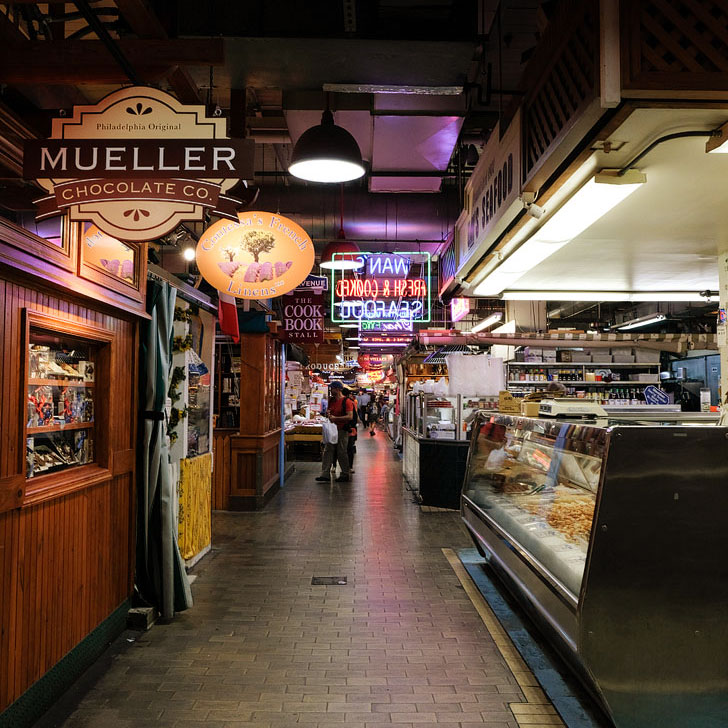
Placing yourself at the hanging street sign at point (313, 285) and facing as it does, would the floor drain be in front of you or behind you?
in front

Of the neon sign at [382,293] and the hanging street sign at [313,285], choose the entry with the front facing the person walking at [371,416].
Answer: the neon sign

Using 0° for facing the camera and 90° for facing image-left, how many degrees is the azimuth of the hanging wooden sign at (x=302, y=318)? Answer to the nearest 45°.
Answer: approximately 0°

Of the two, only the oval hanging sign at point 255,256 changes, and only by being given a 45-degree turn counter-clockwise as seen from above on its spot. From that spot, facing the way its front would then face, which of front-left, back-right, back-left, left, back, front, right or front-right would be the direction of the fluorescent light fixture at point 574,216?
front

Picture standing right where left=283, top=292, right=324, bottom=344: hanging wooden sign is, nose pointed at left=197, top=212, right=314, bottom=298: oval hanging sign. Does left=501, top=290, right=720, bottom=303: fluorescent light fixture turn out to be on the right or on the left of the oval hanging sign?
left

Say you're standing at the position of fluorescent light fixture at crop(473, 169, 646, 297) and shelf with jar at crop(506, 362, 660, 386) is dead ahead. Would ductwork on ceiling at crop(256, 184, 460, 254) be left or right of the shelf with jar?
left

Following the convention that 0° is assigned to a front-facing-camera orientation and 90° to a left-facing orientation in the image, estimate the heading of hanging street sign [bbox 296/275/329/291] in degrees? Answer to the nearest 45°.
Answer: approximately 0°

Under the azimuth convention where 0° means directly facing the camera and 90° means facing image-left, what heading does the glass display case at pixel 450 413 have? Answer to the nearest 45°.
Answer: approximately 45°

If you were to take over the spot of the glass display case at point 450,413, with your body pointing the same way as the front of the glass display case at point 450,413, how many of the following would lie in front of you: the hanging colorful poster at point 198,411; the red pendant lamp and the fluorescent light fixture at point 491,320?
2

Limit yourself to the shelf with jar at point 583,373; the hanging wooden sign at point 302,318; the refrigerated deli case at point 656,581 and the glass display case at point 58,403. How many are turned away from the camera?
0

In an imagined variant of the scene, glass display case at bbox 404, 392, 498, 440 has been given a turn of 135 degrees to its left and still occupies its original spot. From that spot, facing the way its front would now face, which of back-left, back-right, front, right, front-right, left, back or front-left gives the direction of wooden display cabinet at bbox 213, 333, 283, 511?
back

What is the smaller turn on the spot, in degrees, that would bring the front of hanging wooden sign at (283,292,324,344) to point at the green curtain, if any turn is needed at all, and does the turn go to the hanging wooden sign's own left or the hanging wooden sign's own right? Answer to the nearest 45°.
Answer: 0° — it already faces it

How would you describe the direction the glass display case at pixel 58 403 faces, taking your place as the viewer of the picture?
facing the viewer and to the right of the viewer

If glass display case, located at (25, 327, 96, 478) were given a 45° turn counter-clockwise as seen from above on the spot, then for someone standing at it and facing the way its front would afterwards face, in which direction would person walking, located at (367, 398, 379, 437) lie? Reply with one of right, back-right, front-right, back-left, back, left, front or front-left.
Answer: front-left
